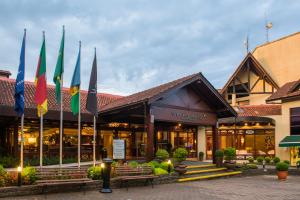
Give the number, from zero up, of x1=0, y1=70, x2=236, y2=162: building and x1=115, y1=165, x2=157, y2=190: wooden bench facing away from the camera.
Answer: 0

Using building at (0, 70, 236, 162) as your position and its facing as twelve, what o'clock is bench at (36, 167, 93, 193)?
The bench is roughly at 2 o'clock from the building.

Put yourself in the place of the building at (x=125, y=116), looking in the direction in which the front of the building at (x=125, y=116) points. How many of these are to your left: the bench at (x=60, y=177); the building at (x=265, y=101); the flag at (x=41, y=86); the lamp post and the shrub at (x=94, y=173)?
1

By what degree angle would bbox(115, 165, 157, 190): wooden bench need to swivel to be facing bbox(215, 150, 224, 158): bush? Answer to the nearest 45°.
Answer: approximately 90° to its left

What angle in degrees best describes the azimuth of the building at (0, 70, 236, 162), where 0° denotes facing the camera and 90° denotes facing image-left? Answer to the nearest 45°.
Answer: approximately 315°

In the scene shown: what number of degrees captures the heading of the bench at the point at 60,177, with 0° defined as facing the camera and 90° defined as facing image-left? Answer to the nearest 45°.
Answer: approximately 315°

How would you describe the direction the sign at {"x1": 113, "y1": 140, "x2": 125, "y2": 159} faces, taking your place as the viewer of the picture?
facing the viewer

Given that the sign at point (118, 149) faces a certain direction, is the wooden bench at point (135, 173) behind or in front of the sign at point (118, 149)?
in front

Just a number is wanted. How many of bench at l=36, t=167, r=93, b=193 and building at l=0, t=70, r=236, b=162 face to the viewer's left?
0

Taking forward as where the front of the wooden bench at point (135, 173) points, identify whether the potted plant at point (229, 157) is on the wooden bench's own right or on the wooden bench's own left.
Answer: on the wooden bench's own left

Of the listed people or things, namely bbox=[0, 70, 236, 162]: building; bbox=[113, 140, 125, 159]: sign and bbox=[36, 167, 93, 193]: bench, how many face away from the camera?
0
